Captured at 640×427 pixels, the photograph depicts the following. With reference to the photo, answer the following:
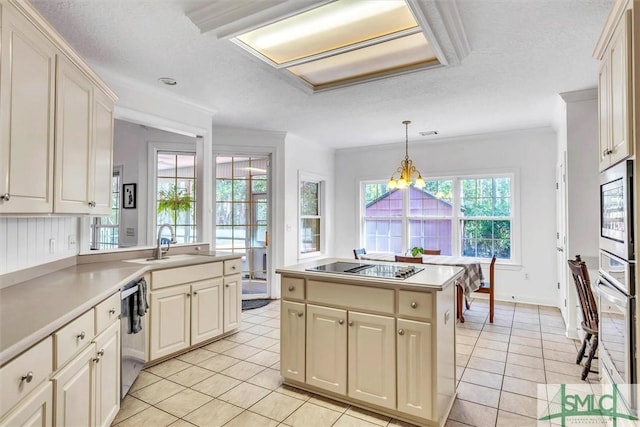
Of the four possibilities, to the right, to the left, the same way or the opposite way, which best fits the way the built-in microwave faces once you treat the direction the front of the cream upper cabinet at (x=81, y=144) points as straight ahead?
the opposite way

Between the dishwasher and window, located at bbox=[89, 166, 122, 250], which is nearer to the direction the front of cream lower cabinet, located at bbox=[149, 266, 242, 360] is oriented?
the dishwasher

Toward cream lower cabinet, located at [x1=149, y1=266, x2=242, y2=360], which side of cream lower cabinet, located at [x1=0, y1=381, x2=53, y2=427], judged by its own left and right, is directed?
left

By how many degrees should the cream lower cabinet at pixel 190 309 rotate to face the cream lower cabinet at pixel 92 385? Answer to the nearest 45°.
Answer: approximately 45° to its right

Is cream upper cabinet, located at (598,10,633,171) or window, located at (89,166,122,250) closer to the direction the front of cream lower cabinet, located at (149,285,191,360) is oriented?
the cream upper cabinet

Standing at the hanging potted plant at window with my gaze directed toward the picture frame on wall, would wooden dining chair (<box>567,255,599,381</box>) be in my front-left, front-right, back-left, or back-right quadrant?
back-left

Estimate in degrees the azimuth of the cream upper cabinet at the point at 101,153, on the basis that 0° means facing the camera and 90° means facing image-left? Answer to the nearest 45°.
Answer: approximately 315°

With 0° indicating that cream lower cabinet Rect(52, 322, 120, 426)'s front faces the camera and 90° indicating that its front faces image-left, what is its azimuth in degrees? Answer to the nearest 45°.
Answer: approximately 315°

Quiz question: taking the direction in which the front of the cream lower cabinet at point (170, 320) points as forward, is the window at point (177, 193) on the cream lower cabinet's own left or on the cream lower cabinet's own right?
on the cream lower cabinet's own left
